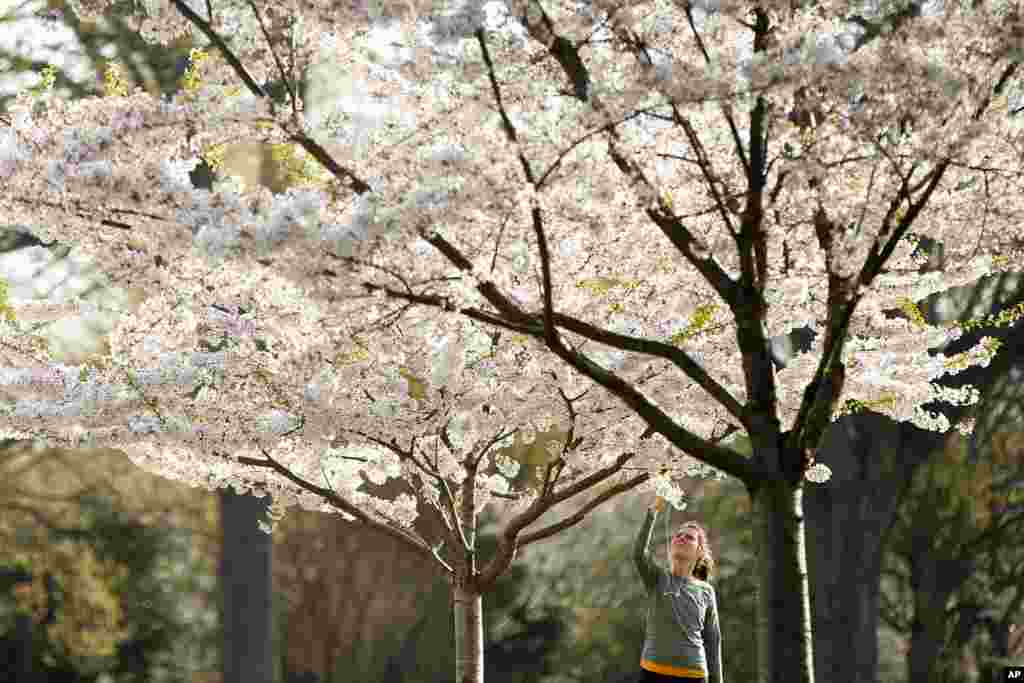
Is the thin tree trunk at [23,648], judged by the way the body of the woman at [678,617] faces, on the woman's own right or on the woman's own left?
on the woman's own right

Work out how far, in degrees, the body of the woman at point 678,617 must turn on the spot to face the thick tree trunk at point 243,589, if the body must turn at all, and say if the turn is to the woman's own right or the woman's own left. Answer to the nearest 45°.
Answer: approximately 90° to the woman's own right

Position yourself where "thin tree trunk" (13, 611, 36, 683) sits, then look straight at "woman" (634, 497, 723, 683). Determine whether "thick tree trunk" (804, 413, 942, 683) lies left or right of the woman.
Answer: left

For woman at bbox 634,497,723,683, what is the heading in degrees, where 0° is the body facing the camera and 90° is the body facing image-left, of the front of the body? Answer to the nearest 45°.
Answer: approximately 45°
